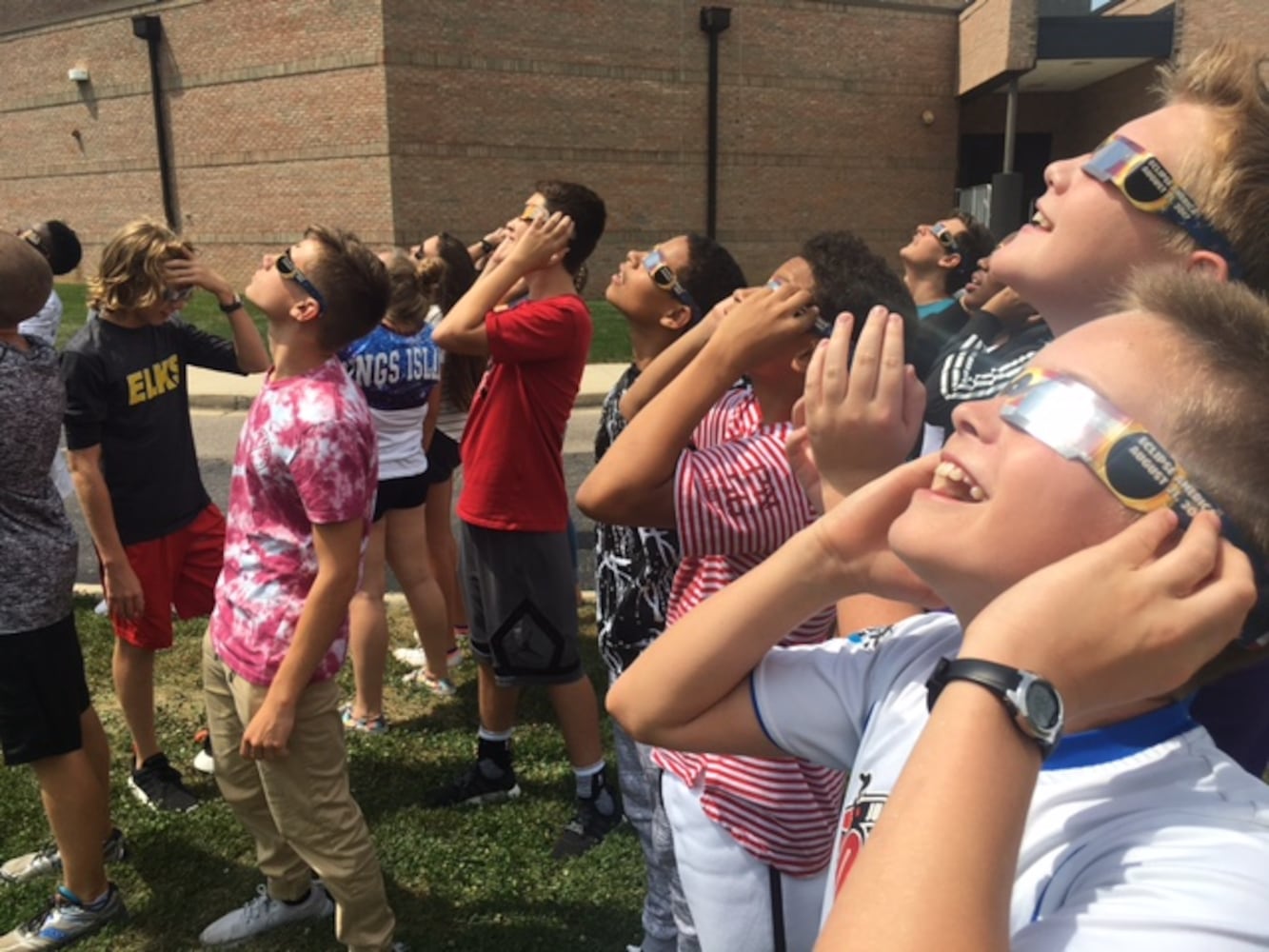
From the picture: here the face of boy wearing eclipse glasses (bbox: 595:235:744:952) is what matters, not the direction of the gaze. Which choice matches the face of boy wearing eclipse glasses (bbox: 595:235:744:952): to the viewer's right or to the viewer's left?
to the viewer's left

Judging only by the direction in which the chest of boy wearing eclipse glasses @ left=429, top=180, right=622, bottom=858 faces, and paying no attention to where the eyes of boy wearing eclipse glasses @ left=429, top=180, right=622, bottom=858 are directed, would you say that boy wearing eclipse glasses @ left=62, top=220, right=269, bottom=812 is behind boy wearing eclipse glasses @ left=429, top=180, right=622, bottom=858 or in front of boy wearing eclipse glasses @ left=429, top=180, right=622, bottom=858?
in front

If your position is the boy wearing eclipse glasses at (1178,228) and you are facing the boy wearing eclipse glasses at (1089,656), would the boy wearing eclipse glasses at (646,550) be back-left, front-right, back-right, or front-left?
back-right

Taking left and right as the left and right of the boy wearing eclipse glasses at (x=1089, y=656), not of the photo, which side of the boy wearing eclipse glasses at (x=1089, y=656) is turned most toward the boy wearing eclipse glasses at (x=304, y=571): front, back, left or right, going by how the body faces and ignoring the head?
right

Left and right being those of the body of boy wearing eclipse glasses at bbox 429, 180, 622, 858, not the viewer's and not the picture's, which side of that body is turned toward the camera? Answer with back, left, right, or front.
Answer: left

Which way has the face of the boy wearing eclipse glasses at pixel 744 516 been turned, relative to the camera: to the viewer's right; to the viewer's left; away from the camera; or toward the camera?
to the viewer's left

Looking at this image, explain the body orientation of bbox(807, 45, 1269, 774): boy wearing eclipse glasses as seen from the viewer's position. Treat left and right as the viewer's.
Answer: facing to the left of the viewer

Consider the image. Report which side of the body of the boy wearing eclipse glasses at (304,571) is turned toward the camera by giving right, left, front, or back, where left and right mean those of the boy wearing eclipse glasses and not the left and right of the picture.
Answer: left

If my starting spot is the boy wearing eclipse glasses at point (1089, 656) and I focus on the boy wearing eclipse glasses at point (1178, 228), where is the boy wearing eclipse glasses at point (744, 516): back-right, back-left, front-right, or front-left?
front-left

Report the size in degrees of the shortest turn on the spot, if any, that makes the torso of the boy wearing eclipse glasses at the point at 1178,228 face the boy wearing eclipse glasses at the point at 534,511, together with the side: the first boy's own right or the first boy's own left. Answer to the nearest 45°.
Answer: approximately 45° to the first boy's own right

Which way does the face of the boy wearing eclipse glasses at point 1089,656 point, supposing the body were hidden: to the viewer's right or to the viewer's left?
to the viewer's left

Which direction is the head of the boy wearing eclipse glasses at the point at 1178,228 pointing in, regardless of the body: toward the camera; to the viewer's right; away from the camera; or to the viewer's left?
to the viewer's left

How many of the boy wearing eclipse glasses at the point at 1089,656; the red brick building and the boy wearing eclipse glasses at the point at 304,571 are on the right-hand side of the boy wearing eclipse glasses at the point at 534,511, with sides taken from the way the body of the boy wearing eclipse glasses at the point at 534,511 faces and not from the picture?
1

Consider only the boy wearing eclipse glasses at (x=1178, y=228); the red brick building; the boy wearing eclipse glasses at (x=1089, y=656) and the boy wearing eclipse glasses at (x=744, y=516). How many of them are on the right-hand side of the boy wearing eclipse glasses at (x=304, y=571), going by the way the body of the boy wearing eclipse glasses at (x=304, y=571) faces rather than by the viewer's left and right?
1

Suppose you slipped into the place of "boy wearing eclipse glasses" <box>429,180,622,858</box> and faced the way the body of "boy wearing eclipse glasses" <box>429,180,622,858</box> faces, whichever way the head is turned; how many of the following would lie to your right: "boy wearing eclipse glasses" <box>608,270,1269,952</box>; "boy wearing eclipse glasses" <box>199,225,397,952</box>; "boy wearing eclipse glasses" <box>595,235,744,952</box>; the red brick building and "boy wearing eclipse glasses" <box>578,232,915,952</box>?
1

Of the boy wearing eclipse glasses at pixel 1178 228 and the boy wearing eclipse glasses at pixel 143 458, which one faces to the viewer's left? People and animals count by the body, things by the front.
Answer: the boy wearing eclipse glasses at pixel 1178 228

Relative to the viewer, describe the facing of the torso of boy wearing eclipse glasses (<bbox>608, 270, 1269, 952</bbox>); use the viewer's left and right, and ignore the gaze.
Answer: facing the viewer and to the left of the viewer

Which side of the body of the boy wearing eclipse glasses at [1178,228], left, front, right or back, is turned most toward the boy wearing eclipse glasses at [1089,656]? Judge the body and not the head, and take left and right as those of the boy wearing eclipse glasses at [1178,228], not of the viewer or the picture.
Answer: left
